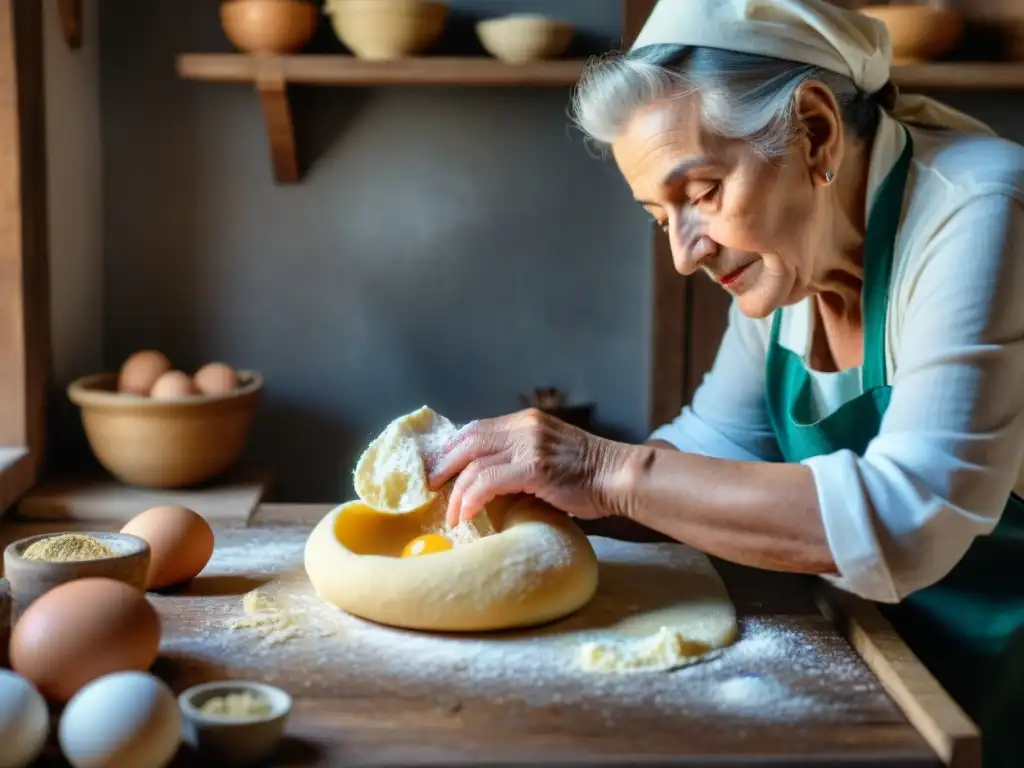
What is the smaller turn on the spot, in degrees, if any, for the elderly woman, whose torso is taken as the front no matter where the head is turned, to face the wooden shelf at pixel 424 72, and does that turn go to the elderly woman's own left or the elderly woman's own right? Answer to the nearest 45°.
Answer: approximately 90° to the elderly woman's own right

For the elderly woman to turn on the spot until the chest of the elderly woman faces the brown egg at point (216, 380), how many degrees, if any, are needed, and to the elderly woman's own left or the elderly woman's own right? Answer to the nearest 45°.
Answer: approximately 90° to the elderly woman's own right

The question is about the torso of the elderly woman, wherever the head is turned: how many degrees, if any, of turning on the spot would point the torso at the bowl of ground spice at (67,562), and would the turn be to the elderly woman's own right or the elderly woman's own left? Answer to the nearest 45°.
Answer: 0° — they already face it

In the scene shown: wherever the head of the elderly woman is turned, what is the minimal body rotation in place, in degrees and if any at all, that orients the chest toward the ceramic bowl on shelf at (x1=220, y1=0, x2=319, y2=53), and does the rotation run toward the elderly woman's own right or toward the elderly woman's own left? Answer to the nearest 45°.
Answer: approximately 90° to the elderly woman's own right

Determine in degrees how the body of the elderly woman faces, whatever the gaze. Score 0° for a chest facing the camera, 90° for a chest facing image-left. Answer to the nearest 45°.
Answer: approximately 45°

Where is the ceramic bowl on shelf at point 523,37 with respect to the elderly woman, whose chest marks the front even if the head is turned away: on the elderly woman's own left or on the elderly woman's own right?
on the elderly woman's own right
